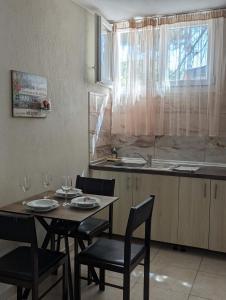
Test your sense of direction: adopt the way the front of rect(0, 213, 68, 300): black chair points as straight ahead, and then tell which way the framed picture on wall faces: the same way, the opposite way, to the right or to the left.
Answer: to the right

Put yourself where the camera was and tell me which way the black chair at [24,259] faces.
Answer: facing away from the viewer and to the right of the viewer

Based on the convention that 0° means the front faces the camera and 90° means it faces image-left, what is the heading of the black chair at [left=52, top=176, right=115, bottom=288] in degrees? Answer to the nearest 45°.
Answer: approximately 45°

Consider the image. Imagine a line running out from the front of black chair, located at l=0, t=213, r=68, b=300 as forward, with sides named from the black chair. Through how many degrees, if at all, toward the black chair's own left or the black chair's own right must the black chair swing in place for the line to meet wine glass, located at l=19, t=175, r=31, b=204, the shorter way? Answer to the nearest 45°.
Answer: approximately 45° to the black chair's own left

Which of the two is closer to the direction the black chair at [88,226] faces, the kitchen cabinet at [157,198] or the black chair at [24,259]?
the black chair

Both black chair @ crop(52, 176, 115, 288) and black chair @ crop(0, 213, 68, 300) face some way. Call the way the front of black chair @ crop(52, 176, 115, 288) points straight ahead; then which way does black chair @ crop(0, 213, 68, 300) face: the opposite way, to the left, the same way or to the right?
the opposite way

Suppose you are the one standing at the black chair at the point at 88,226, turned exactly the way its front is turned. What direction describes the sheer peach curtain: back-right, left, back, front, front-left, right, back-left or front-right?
back

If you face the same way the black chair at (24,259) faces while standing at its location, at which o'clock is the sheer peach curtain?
The sheer peach curtain is roughly at 12 o'clock from the black chair.

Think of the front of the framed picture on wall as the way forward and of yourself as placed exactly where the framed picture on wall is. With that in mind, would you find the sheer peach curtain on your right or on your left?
on your left

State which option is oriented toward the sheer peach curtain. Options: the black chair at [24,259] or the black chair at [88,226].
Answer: the black chair at [24,259]
